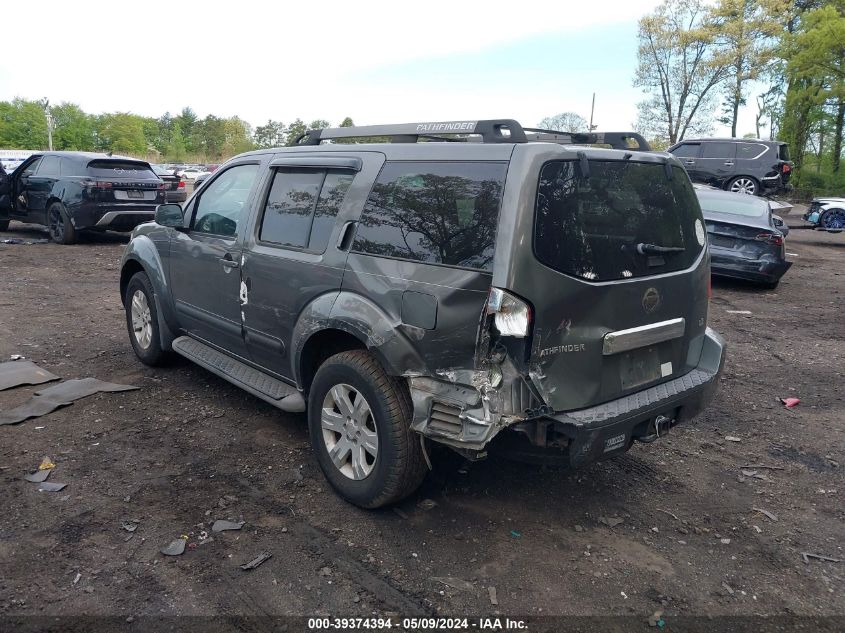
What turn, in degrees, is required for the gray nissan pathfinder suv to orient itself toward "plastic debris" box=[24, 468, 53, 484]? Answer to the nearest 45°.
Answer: approximately 45° to its left

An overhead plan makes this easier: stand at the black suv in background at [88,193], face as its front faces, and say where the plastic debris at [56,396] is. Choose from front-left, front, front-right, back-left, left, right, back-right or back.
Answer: back-left

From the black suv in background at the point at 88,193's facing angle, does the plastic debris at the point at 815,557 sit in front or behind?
behind

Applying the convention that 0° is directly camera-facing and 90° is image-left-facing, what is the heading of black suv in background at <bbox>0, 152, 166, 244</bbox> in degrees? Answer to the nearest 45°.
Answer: approximately 135°

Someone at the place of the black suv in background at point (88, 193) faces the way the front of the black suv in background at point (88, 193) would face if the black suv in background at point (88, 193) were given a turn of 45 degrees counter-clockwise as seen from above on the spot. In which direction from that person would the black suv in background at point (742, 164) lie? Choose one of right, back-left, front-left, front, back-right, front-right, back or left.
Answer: back

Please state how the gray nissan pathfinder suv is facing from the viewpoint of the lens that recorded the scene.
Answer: facing away from the viewer and to the left of the viewer

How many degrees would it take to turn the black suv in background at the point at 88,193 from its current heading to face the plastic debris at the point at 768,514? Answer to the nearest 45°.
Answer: approximately 135° to its left

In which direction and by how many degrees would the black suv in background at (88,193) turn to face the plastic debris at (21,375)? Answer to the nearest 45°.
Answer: approximately 135° to its left
